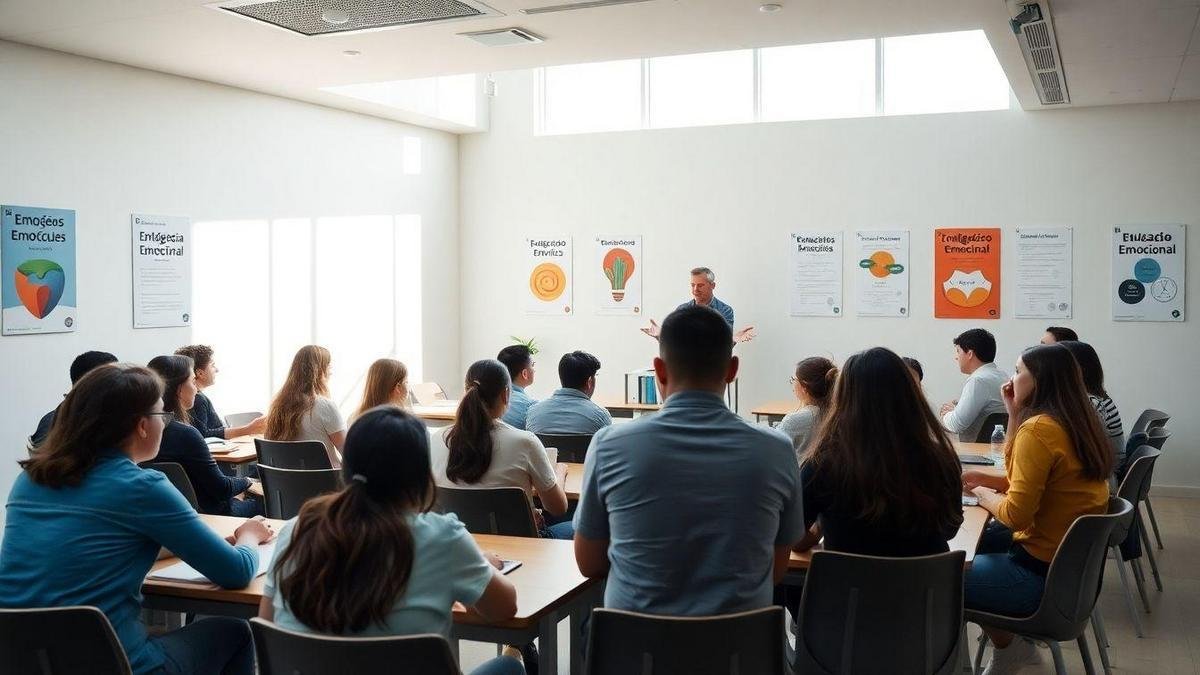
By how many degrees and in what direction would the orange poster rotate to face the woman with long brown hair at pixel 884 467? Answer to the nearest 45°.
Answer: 0° — it already faces them

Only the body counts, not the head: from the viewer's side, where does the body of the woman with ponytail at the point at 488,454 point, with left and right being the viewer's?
facing away from the viewer and to the right of the viewer

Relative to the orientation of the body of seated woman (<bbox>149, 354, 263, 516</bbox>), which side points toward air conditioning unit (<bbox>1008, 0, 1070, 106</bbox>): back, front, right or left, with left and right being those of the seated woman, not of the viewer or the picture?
front

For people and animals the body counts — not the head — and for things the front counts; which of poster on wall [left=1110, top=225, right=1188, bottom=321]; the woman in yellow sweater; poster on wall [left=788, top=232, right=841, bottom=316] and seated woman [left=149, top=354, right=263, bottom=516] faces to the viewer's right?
the seated woman

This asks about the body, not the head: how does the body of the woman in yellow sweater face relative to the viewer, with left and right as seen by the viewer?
facing to the left of the viewer

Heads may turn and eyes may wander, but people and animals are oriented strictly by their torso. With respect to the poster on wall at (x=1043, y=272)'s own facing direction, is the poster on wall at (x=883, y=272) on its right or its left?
on its right

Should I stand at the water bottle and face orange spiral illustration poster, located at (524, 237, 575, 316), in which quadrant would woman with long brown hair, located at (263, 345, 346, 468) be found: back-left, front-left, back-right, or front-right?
front-left

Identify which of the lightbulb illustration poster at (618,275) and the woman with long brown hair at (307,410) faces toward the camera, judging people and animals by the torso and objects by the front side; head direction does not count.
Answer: the lightbulb illustration poster

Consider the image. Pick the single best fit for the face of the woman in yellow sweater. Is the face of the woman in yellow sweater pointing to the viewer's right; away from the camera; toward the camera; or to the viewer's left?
to the viewer's left

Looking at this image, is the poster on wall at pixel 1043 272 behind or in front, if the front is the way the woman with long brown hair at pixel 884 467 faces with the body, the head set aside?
in front

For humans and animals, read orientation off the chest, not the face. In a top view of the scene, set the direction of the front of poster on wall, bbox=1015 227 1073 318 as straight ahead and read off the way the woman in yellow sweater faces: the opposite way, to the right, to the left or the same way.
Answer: to the right

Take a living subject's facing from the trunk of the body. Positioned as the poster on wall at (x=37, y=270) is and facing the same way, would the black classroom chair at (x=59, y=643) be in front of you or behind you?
in front

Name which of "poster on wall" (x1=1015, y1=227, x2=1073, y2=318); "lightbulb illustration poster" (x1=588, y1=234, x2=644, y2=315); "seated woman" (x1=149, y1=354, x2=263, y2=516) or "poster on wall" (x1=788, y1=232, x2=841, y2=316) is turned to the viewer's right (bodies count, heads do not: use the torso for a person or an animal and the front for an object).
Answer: the seated woman

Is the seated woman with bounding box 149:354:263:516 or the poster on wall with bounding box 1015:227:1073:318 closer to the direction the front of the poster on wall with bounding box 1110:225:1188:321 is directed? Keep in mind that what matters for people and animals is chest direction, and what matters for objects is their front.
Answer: the seated woman

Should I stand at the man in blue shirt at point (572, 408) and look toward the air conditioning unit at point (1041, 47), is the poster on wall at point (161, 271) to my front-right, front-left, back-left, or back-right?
back-left

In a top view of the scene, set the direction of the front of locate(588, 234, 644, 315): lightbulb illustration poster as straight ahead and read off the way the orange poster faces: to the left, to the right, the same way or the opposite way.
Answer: the same way

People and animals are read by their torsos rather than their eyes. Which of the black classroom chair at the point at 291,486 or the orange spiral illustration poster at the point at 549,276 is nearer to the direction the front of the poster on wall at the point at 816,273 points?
the black classroom chair

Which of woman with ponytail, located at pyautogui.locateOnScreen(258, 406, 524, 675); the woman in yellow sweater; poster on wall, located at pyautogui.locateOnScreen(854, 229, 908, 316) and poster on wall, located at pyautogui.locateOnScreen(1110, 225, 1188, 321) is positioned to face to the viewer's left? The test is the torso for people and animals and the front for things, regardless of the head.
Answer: the woman in yellow sweater

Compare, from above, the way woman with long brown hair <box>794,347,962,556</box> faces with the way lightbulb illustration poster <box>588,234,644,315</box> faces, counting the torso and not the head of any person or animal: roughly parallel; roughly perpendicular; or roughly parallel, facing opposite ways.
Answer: roughly parallel, facing opposite ways

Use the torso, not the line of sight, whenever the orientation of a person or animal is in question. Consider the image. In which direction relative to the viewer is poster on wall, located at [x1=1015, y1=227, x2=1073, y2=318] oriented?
toward the camera

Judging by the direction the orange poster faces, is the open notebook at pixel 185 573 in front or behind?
in front

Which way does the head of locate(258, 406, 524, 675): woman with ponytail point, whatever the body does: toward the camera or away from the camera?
away from the camera

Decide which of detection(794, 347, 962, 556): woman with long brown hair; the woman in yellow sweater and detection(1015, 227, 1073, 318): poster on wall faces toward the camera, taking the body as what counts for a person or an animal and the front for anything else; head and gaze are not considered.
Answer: the poster on wall
